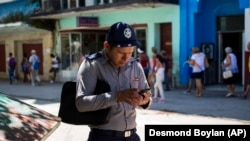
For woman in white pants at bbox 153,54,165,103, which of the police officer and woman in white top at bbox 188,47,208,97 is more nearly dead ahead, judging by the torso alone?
the police officer

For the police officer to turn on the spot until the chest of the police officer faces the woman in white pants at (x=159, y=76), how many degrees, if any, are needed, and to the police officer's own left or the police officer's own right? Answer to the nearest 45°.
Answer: approximately 135° to the police officer's own left

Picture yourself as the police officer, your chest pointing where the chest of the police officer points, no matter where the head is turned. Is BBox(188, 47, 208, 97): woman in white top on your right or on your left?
on your left

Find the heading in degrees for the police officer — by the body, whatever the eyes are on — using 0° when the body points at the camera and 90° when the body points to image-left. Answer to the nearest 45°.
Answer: approximately 315°

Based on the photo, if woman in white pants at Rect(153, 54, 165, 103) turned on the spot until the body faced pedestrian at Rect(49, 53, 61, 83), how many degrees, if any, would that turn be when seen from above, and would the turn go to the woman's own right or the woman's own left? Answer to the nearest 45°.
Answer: approximately 45° to the woman's own right
